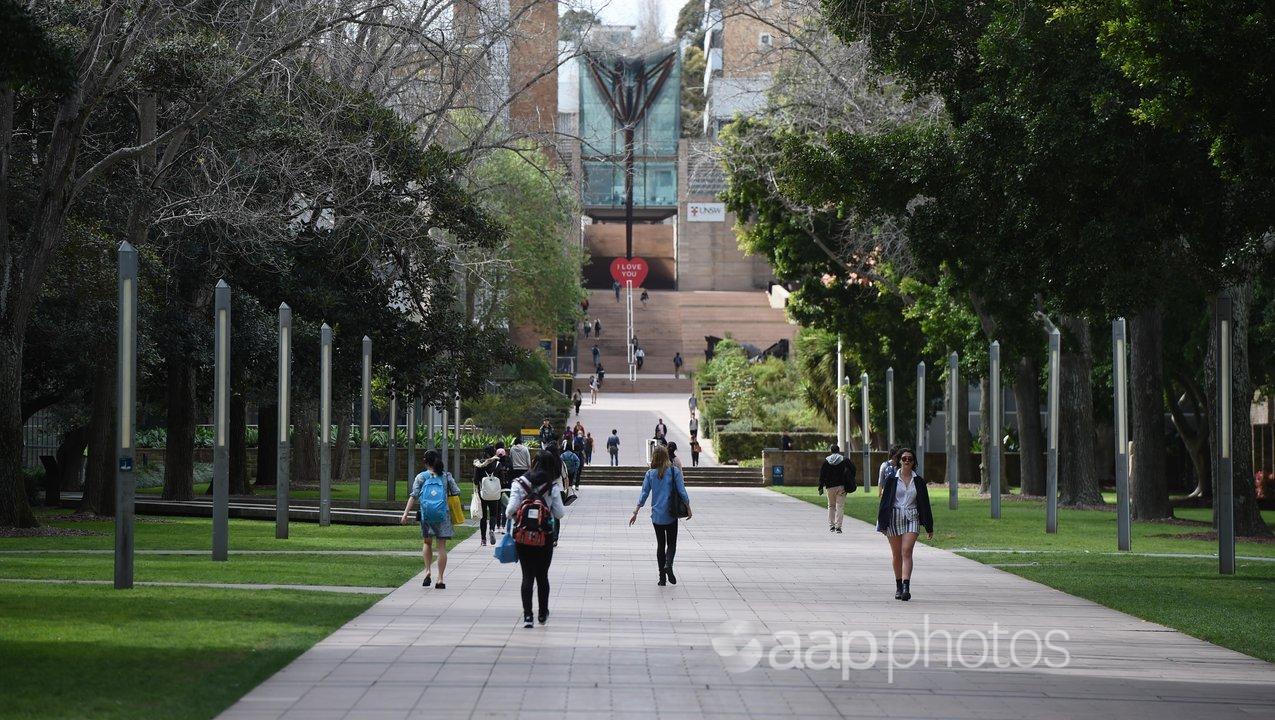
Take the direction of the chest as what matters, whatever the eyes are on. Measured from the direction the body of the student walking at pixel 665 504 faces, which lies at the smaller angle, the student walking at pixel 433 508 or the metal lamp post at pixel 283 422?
the metal lamp post

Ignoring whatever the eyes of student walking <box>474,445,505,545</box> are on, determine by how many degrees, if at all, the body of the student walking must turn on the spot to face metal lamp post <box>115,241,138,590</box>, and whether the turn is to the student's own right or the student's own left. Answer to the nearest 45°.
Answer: approximately 135° to the student's own left

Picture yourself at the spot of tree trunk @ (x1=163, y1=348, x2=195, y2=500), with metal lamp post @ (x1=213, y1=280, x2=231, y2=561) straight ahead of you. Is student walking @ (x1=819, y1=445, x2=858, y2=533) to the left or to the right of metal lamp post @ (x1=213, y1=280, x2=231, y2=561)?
left

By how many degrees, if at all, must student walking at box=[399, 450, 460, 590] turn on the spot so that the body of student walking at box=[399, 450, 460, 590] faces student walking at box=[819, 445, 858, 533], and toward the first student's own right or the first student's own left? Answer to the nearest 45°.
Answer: approximately 45° to the first student's own right

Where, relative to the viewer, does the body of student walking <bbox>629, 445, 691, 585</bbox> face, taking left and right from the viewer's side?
facing away from the viewer

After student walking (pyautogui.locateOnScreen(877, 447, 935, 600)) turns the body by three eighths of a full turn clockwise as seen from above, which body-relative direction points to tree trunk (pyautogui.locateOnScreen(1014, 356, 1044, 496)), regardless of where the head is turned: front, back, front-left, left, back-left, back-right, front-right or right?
front-right

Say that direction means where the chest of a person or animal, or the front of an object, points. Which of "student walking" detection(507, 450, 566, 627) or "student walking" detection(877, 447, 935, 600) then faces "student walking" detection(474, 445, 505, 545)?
"student walking" detection(507, 450, 566, 627)

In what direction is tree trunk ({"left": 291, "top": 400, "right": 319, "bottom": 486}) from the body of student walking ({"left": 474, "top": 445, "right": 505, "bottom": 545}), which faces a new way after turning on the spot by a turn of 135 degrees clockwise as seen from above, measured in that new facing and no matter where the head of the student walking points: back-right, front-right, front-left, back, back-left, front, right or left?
back-left

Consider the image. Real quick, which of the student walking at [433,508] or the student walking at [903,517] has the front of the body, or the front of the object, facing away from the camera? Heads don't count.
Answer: the student walking at [433,508]

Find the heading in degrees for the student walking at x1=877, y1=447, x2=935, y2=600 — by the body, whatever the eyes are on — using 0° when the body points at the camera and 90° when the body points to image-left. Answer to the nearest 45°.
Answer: approximately 0°

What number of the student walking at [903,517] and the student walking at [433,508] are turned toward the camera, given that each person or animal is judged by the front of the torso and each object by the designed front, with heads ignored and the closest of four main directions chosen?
1

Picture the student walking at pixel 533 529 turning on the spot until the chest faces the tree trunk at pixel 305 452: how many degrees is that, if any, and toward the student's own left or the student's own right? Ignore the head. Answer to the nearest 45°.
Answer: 0° — they already face it

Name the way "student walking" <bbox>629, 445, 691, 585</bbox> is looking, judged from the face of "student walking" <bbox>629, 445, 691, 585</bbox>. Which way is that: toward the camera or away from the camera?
away from the camera

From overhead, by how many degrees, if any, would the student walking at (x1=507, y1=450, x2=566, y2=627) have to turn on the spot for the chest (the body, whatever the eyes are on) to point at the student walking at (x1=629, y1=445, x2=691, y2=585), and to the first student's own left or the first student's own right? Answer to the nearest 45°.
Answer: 0° — they already face them

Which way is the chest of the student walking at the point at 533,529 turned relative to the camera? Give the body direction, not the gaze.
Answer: away from the camera

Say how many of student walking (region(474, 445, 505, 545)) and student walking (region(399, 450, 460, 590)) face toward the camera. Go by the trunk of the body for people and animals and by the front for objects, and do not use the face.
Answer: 0

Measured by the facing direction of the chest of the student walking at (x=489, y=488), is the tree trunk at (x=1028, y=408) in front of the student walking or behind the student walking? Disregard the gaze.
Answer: in front

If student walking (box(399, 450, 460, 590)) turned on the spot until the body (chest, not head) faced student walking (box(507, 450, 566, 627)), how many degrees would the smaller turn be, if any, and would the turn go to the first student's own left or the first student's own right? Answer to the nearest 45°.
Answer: approximately 180°
